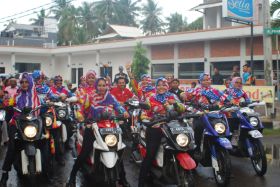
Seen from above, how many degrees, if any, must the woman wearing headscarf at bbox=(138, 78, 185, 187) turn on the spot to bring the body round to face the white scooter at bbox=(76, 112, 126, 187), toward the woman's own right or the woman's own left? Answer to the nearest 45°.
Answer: approximately 45° to the woman's own right

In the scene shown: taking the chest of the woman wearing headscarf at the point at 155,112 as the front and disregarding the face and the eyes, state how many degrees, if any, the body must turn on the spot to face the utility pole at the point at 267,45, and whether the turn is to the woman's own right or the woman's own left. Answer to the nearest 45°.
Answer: approximately 135° to the woman's own left

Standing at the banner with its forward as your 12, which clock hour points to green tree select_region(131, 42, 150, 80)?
The green tree is roughly at 5 o'clock from the banner.

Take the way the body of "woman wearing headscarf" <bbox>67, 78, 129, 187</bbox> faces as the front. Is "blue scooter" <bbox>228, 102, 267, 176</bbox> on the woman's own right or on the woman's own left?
on the woman's own left

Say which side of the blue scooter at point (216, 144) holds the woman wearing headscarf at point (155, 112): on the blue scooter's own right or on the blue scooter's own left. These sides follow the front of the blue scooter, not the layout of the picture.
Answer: on the blue scooter's own right

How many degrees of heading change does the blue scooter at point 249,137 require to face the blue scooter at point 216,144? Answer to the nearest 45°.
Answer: approximately 90° to its right

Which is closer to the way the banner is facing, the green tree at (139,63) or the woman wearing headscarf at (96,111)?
the woman wearing headscarf

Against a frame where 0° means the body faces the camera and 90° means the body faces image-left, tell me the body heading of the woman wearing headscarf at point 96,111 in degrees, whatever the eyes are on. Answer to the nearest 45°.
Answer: approximately 0°

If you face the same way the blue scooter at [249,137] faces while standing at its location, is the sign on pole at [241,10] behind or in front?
behind

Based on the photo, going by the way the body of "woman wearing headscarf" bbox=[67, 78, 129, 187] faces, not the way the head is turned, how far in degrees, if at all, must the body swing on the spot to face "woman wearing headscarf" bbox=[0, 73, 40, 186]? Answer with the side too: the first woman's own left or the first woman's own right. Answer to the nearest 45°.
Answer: approximately 135° to the first woman's own right
